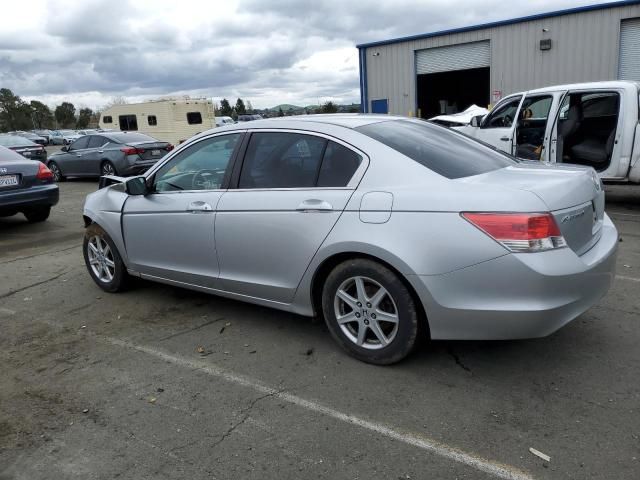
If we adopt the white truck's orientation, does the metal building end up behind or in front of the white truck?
in front

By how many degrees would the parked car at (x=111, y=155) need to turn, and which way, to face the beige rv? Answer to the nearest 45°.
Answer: approximately 45° to its right

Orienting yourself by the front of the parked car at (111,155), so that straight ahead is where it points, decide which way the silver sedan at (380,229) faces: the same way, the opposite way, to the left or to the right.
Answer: the same way

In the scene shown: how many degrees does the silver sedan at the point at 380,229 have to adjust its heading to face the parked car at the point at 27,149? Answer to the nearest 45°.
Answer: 0° — it already faces it

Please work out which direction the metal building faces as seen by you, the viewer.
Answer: facing the viewer and to the left of the viewer

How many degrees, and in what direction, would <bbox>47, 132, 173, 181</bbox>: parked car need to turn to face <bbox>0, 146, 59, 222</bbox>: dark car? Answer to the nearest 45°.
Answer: approximately 135° to its left

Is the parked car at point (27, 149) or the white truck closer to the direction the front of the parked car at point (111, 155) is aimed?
the parked car

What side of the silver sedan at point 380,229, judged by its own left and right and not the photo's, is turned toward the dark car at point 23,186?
front

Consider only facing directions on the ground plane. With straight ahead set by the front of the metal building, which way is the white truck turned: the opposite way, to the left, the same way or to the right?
to the right

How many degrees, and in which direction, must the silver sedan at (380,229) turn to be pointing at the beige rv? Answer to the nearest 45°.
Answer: approximately 45° to its right

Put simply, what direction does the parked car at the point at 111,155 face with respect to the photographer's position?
facing away from the viewer and to the left of the viewer

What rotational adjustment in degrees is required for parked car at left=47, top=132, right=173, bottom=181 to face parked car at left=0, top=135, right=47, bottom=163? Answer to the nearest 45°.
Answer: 0° — it already faces it

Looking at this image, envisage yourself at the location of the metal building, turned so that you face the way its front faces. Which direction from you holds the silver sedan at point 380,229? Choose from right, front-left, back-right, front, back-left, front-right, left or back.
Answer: front-left

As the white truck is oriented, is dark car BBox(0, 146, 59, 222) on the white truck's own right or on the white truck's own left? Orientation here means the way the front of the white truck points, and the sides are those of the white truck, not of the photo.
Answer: on the white truck's own left

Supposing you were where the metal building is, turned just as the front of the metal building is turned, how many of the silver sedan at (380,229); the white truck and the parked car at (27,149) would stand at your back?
0

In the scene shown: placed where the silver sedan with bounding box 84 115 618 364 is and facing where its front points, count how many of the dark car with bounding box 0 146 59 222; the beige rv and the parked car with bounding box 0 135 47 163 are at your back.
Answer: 0

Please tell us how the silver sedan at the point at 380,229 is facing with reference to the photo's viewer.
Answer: facing away from the viewer and to the left of the viewer

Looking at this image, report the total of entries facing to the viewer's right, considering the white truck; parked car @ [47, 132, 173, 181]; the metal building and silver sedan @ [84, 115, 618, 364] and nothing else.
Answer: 0

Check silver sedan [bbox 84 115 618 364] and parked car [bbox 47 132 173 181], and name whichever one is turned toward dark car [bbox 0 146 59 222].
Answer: the silver sedan
